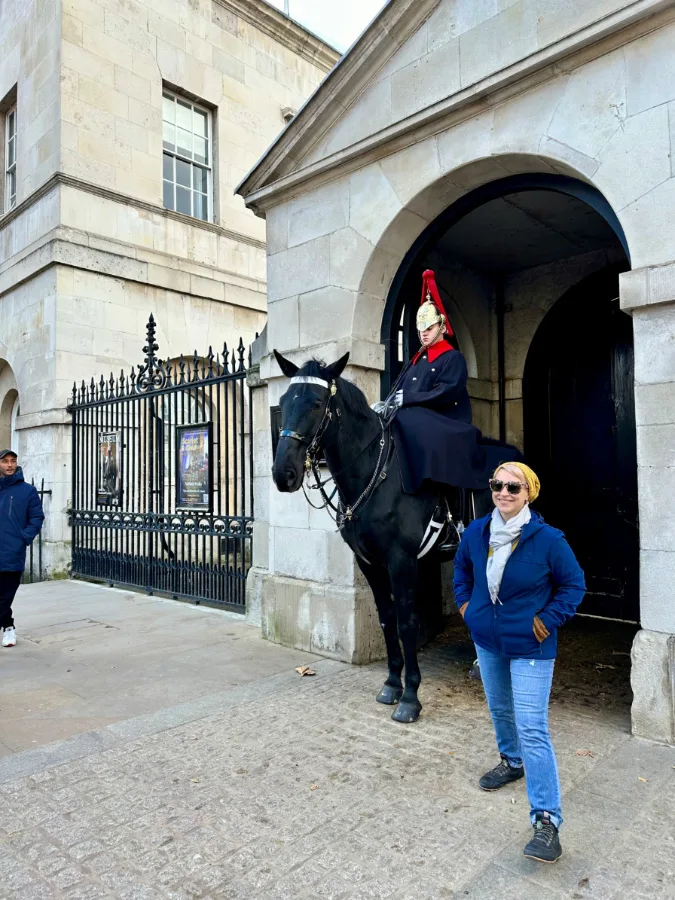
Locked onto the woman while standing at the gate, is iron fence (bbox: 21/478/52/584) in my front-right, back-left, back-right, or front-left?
back-right

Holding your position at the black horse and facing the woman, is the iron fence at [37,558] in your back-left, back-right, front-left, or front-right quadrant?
back-right

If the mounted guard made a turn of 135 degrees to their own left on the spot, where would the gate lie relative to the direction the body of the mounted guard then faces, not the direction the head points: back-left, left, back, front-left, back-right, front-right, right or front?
back-left

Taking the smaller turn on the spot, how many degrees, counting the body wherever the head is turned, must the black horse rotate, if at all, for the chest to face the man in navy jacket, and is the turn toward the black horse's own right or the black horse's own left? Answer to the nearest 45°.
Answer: approximately 90° to the black horse's own right

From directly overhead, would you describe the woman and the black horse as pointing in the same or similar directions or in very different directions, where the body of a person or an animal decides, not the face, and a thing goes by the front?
same or similar directions

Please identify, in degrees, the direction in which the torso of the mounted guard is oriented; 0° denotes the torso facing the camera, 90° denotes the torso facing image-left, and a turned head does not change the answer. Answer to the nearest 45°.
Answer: approximately 45°

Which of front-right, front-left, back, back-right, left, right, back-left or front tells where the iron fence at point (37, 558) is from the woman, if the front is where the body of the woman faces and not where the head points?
right

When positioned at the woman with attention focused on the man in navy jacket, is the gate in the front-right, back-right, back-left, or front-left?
front-right

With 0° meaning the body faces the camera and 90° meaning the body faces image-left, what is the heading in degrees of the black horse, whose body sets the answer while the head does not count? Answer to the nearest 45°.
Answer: approximately 45°

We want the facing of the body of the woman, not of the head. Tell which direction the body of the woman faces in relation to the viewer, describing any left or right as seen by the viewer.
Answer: facing the viewer and to the left of the viewer

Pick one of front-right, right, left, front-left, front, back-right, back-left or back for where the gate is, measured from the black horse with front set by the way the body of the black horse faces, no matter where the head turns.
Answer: right

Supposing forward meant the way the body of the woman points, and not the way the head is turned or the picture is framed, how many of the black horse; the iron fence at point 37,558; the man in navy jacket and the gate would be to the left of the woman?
0

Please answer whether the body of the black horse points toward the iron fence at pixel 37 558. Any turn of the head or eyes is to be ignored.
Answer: no

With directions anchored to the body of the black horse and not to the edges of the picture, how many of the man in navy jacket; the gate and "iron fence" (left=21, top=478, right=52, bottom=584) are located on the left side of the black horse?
0

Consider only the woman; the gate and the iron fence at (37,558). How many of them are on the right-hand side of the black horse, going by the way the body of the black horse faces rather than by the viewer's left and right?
2

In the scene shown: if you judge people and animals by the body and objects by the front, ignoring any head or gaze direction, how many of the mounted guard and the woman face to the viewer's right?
0

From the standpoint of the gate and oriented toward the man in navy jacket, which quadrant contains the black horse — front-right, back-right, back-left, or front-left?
front-left

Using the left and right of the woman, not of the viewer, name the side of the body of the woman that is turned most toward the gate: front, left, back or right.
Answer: right

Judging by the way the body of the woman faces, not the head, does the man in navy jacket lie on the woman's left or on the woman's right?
on the woman's right
